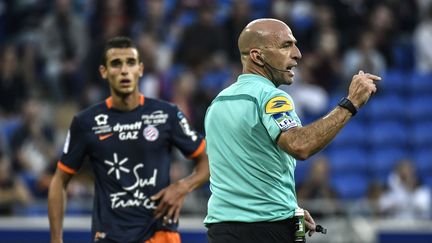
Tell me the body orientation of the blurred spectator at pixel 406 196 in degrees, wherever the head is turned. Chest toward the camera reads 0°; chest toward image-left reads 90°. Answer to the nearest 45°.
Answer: approximately 0°

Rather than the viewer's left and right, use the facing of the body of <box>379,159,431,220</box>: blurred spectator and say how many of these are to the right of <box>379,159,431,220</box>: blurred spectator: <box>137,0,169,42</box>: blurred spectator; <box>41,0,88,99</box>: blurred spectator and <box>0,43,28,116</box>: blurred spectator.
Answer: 3

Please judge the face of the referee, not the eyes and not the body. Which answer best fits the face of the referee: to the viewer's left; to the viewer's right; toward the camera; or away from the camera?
to the viewer's right
